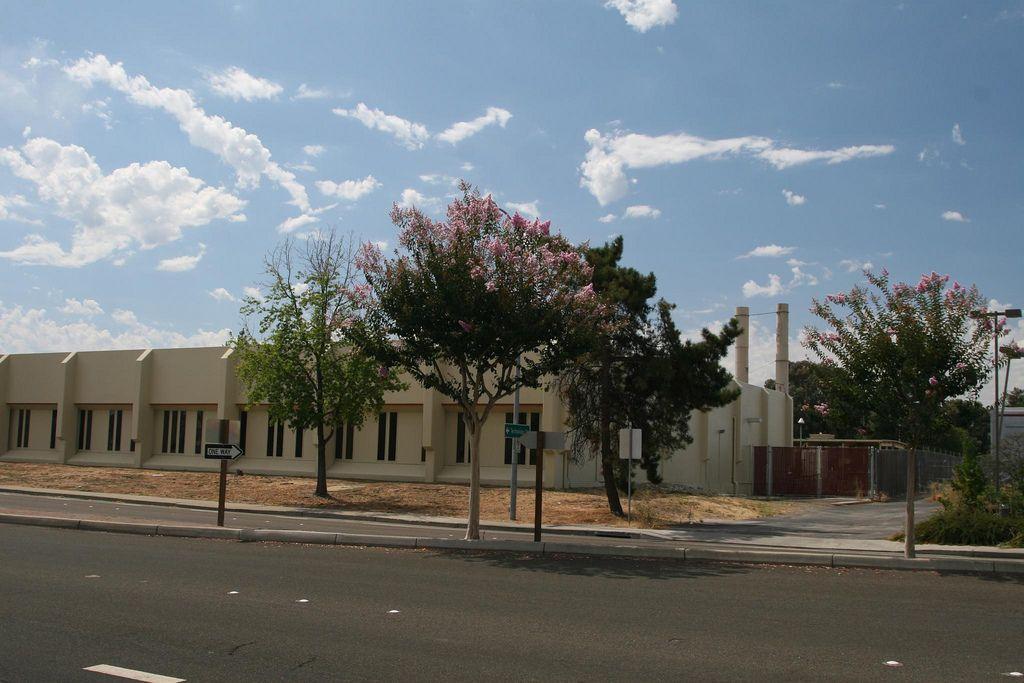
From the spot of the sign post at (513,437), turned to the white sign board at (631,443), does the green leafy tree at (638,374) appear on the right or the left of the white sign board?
left

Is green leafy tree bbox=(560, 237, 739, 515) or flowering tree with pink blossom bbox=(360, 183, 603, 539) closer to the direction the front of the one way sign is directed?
the flowering tree with pink blossom

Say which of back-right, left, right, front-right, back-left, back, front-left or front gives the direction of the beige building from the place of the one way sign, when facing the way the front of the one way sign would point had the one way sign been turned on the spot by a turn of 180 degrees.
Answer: front

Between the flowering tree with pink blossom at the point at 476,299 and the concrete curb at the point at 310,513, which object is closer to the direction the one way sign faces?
the flowering tree with pink blossom

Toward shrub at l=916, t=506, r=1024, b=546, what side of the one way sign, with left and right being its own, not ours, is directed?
left

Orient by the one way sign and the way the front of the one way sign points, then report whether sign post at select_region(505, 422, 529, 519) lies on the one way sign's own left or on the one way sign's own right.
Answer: on the one way sign's own left

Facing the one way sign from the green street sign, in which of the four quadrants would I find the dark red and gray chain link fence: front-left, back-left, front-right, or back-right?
back-right

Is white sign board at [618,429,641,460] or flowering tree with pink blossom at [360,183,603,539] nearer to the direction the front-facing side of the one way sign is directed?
the flowering tree with pink blossom

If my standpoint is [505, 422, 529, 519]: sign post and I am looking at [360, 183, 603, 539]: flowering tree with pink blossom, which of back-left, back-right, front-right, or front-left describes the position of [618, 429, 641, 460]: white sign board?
back-left

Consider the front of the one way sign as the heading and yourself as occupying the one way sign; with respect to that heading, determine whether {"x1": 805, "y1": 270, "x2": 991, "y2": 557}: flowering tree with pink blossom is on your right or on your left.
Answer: on your left

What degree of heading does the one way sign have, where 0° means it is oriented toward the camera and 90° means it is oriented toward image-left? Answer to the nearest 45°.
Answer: approximately 0°

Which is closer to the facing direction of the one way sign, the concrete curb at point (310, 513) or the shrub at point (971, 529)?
the shrub

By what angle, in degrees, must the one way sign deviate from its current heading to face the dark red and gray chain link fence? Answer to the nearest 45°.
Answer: approximately 135° to its left

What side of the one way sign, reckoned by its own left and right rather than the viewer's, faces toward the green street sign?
left
